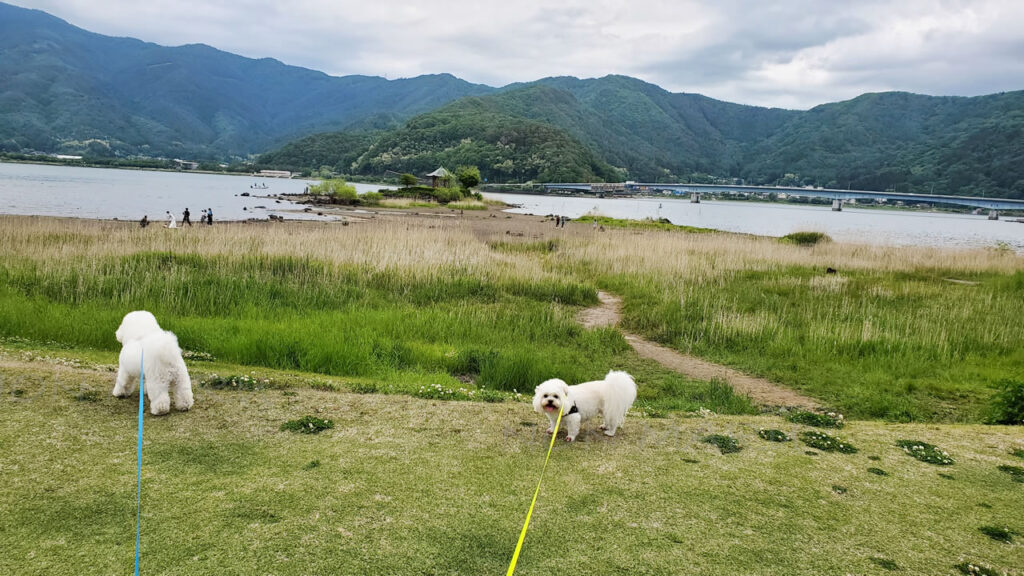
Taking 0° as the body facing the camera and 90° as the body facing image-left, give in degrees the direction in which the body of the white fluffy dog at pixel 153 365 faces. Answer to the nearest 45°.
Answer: approximately 135°

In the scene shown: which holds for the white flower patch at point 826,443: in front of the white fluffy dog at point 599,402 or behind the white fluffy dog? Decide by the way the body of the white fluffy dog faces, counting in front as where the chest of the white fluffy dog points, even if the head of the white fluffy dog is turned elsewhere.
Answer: behind

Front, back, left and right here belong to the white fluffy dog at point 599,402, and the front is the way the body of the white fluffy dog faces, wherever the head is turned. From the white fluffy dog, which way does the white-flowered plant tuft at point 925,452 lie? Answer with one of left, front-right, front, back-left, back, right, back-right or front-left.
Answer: back-left

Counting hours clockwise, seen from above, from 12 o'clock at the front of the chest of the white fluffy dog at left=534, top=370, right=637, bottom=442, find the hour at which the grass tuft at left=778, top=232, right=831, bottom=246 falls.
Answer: The grass tuft is roughly at 5 o'clock from the white fluffy dog.

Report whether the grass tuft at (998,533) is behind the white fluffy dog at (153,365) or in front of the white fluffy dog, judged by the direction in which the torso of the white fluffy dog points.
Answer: behind

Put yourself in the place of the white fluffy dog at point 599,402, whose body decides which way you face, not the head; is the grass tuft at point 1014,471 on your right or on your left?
on your left

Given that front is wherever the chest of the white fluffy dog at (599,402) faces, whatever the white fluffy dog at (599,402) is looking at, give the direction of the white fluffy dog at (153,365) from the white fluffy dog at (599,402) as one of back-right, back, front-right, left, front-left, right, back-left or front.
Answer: front-right

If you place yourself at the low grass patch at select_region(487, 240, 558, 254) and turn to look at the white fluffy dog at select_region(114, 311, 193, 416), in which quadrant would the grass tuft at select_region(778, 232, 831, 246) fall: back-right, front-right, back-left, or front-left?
back-left

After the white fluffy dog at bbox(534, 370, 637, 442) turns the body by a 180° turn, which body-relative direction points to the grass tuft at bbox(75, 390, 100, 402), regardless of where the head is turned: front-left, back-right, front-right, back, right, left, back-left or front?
back-left

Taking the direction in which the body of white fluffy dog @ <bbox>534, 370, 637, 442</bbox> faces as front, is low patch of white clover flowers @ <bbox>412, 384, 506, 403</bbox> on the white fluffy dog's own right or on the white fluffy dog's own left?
on the white fluffy dog's own right

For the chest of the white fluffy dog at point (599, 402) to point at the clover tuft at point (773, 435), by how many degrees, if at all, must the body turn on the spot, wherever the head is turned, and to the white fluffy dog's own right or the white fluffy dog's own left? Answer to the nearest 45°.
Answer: approximately 135° to the white fluffy dog's own left

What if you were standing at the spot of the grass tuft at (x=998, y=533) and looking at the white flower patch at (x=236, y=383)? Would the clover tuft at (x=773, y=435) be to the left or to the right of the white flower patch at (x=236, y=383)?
right

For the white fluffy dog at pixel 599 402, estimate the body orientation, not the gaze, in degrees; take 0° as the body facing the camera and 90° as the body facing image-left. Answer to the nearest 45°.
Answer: approximately 45°

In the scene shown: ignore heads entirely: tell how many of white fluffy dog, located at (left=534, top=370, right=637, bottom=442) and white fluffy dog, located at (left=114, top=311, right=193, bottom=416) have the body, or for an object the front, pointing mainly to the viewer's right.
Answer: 0

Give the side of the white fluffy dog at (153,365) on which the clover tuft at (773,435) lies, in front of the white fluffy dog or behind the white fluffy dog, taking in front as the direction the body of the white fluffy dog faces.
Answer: behind
